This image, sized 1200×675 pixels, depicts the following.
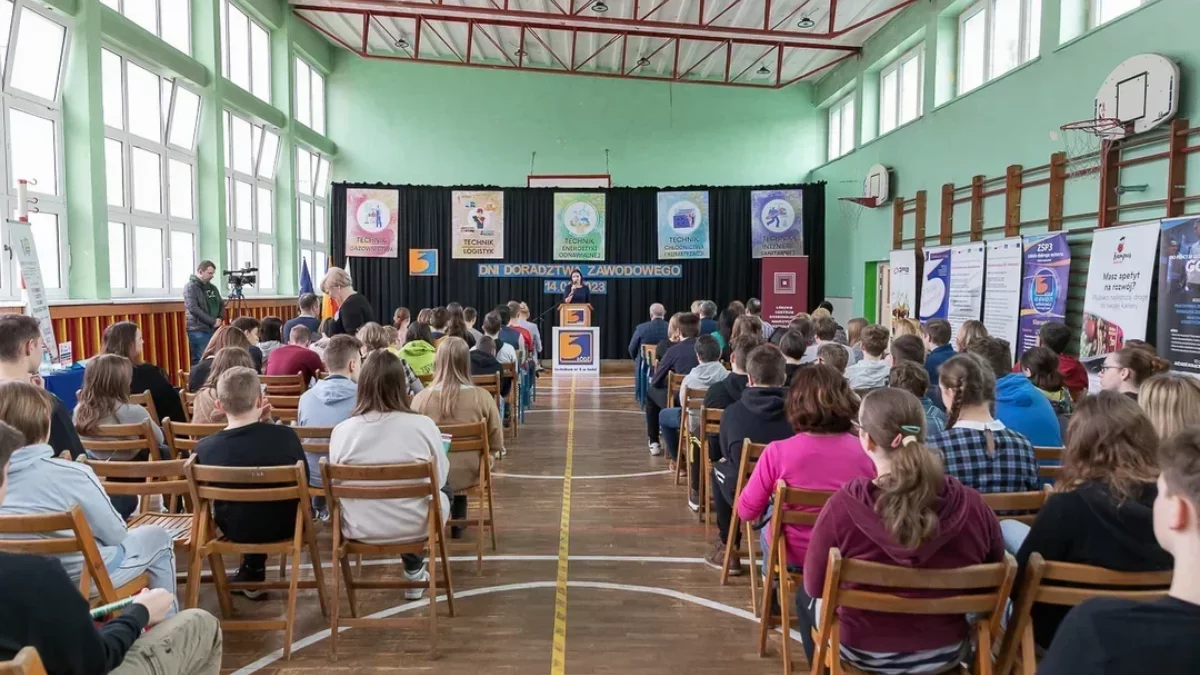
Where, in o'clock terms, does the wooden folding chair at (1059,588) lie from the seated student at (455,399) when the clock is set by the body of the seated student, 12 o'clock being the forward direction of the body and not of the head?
The wooden folding chair is roughly at 5 o'clock from the seated student.

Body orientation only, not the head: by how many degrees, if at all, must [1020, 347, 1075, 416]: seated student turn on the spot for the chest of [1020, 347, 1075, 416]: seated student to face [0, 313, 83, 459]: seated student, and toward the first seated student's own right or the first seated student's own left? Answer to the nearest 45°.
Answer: approximately 90° to the first seated student's own left

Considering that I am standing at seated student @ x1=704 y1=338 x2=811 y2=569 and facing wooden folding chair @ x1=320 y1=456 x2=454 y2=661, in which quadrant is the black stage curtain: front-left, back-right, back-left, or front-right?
back-right

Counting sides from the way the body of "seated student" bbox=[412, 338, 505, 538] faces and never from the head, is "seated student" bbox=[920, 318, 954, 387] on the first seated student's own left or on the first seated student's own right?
on the first seated student's own right

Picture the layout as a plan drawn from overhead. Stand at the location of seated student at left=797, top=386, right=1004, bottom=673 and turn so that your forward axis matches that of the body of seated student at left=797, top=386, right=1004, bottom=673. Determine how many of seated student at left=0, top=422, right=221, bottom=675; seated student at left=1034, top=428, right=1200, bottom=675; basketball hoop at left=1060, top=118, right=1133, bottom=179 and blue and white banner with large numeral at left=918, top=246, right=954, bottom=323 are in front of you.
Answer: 2

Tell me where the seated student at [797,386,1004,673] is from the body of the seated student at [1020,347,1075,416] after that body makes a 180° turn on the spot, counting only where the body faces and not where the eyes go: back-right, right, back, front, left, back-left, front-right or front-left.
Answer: front-right

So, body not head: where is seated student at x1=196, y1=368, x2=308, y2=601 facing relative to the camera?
away from the camera

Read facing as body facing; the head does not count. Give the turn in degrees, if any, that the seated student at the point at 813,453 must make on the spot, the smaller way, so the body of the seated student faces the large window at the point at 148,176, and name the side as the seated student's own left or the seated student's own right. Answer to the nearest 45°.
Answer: approximately 45° to the seated student's own left

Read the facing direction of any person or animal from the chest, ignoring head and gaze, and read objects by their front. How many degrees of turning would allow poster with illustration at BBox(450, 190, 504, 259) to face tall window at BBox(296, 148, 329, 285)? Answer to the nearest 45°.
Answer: approximately 90° to its right

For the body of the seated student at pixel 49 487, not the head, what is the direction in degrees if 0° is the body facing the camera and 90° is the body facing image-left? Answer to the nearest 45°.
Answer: approximately 225°

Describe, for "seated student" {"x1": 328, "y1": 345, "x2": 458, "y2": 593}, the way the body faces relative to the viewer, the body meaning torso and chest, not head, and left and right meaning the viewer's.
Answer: facing away from the viewer

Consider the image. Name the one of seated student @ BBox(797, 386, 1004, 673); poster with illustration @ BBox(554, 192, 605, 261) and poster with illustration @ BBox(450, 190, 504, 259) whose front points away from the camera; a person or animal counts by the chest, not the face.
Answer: the seated student

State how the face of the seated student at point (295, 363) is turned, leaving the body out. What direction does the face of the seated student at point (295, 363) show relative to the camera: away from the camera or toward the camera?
away from the camera

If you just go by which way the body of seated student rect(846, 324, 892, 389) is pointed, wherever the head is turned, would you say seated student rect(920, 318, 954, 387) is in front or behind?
in front

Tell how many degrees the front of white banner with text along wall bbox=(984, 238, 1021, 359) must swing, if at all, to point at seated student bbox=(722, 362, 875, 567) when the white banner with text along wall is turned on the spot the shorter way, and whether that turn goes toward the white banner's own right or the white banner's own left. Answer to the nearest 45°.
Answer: approximately 45° to the white banner's own left

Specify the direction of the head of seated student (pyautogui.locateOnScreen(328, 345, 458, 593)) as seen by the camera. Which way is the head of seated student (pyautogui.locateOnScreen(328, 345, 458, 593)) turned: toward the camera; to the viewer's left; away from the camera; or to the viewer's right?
away from the camera
